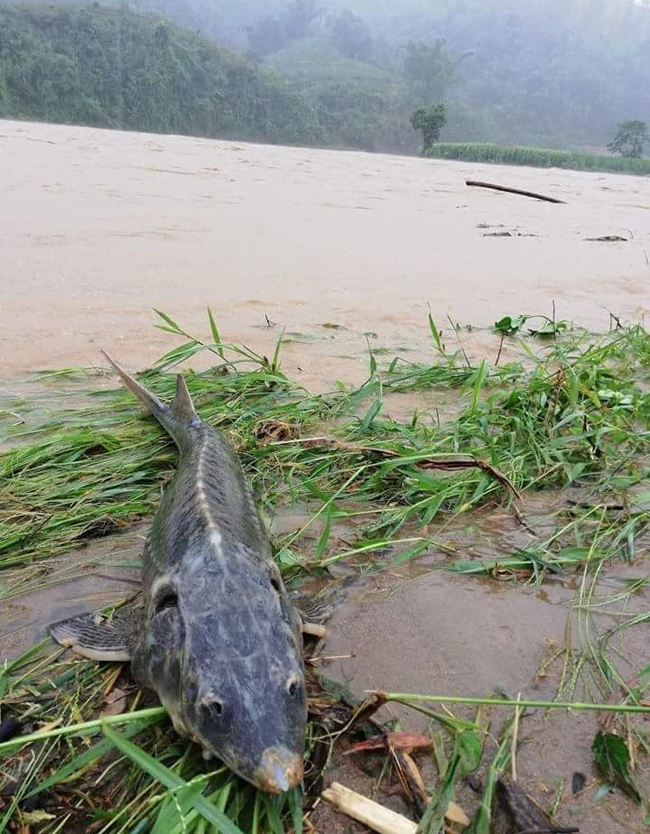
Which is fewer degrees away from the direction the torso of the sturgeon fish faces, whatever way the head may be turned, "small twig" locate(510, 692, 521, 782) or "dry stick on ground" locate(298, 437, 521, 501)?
the small twig

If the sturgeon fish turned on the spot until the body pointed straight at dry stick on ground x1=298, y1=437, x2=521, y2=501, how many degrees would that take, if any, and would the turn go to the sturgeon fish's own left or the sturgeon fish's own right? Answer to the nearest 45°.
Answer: approximately 135° to the sturgeon fish's own left

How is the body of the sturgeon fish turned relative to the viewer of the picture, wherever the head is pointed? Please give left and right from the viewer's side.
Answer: facing the viewer

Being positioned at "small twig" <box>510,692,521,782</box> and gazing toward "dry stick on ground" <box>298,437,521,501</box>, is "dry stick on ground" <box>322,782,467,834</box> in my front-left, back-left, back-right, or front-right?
back-left

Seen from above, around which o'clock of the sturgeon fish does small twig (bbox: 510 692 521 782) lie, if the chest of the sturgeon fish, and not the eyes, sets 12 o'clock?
The small twig is roughly at 10 o'clock from the sturgeon fish.
